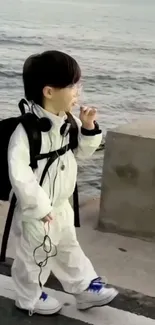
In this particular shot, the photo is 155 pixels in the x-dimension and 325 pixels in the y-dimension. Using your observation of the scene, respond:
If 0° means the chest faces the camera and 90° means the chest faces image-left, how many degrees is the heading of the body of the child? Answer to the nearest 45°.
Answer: approximately 315°

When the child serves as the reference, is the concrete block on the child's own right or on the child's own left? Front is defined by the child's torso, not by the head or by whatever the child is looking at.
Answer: on the child's own left

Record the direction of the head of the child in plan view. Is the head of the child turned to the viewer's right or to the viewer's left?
to the viewer's right
